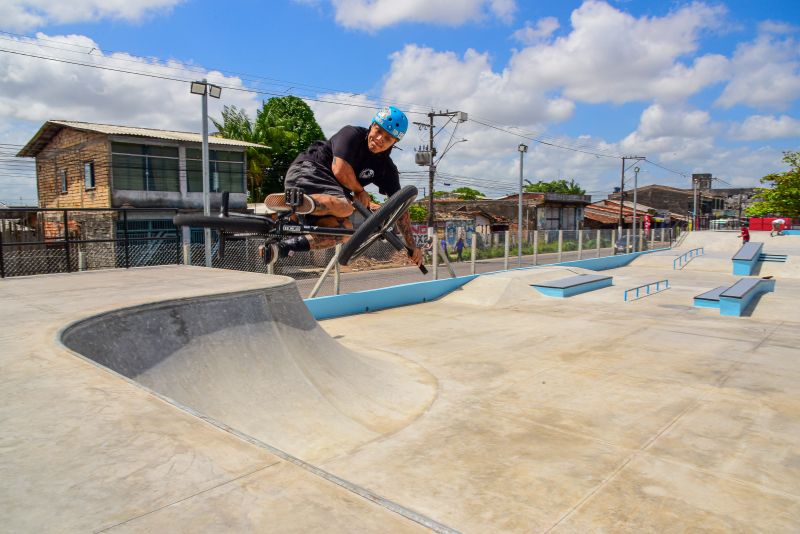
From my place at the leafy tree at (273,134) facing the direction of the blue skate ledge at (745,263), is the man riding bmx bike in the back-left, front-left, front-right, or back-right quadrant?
front-right

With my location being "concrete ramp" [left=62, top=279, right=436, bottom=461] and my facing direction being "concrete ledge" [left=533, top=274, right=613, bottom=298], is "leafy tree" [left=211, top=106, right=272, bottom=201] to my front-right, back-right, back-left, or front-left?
front-left

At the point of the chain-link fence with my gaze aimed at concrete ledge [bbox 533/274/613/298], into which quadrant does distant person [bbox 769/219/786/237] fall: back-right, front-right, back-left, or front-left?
front-left

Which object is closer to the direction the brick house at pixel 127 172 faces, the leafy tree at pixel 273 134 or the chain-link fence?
the chain-link fence

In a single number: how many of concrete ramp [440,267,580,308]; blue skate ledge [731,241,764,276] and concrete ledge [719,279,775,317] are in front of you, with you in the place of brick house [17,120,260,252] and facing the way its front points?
3

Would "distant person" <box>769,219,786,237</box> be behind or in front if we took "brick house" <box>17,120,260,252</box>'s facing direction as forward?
in front

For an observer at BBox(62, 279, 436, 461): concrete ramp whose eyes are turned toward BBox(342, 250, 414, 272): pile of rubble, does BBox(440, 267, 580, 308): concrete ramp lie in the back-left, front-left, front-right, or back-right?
front-right

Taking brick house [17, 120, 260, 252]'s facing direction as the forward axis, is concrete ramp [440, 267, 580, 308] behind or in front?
in front

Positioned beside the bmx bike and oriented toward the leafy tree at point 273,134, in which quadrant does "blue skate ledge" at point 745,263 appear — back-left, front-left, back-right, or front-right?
front-right

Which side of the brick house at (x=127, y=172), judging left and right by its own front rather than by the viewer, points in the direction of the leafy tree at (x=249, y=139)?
left

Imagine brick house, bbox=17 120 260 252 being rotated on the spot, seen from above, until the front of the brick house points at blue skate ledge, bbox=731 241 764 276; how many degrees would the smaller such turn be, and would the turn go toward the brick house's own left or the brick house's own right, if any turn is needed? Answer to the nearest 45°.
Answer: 0° — it already faces it

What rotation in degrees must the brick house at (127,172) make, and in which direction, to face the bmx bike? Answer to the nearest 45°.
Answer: approximately 45° to its right

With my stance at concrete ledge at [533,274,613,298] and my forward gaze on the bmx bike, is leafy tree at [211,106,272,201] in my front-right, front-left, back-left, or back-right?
back-right

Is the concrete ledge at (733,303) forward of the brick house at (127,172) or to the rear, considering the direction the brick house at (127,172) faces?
forward

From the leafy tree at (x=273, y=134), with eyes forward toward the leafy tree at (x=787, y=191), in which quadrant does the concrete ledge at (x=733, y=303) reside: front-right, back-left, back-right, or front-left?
front-right
